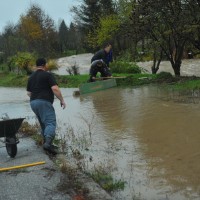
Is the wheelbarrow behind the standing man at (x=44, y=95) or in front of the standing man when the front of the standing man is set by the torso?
behind

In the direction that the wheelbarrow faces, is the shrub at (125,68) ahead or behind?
behind

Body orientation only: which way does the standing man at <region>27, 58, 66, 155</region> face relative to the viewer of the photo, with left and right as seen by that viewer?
facing away from the viewer and to the right of the viewer

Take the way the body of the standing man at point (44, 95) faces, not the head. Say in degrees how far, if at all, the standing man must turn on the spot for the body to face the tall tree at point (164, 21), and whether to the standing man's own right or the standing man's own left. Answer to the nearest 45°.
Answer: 0° — they already face it

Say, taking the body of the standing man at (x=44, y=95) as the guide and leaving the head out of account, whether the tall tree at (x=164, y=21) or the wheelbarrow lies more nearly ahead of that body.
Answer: the tall tree
